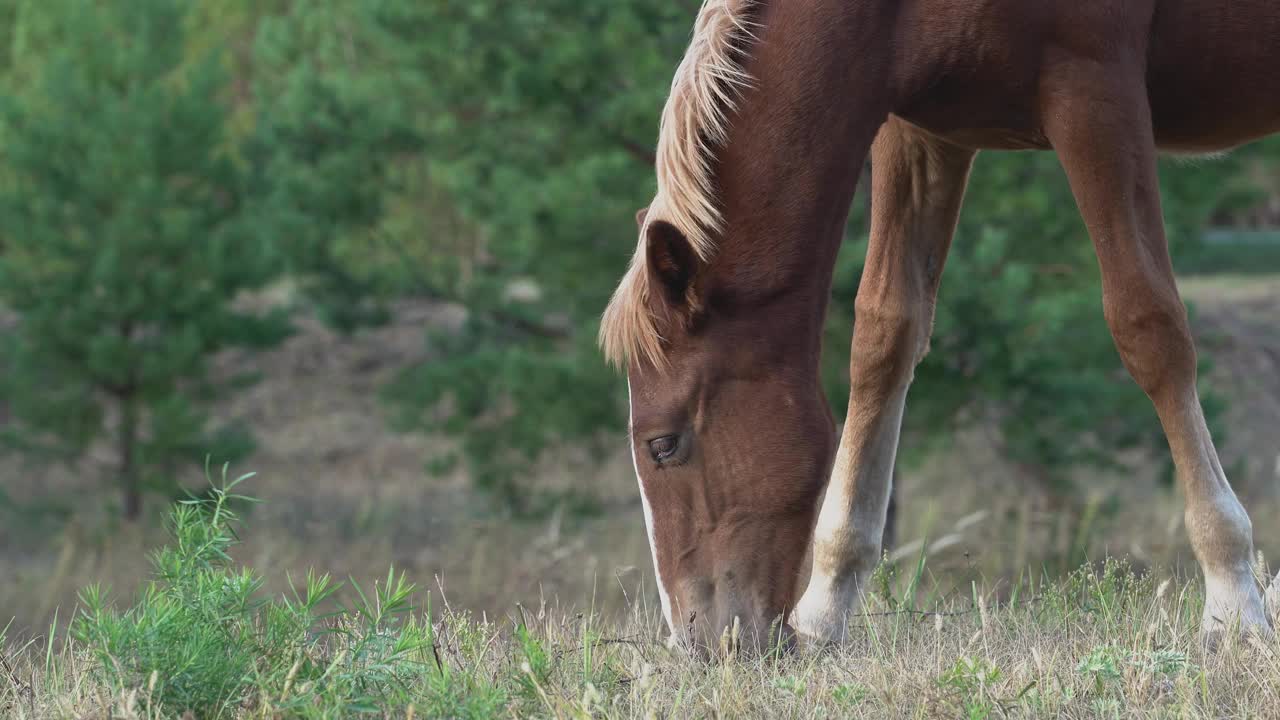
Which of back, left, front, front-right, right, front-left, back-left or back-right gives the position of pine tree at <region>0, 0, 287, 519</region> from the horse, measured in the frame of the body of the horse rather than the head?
front-right

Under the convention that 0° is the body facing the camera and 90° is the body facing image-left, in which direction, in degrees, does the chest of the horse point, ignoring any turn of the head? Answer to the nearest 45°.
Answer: approximately 90°
